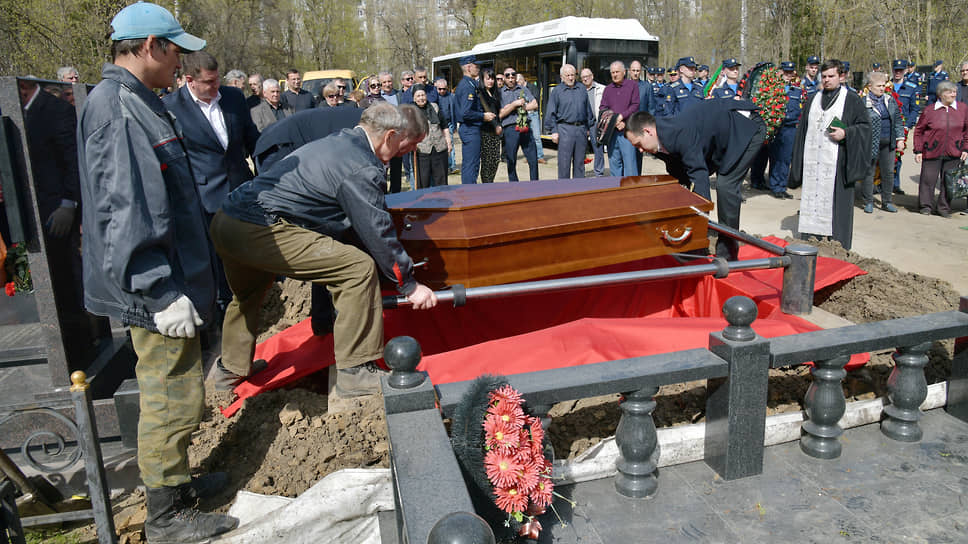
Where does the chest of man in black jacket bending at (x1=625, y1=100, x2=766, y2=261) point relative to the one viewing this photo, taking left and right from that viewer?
facing to the left of the viewer

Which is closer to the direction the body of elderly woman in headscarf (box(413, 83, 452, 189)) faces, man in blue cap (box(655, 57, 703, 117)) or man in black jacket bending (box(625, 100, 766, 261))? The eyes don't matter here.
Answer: the man in black jacket bending

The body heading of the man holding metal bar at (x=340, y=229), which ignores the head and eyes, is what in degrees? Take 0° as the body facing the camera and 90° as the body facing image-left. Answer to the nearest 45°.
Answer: approximately 270°

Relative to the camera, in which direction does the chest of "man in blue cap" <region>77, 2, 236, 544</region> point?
to the viewer's right

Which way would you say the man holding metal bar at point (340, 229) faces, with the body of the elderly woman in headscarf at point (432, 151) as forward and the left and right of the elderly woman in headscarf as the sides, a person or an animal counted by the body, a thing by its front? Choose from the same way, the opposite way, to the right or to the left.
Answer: to the left

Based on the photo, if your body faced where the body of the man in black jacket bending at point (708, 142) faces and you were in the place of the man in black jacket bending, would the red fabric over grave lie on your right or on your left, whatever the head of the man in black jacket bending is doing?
on your left

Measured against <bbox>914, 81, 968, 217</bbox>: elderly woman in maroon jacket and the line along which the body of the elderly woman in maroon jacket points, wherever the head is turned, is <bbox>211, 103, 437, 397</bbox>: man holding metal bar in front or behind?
in front

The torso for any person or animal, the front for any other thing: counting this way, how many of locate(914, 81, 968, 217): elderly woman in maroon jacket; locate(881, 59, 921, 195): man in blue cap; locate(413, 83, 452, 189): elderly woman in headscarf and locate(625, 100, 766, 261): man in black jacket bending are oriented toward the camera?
3

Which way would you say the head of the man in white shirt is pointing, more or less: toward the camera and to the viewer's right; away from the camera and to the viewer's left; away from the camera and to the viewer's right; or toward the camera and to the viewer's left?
toward the camera and to the viewer's right

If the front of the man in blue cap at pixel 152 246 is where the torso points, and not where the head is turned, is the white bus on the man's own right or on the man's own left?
on the man's own left
